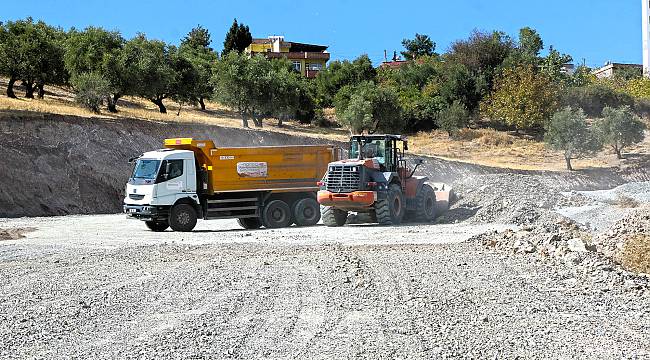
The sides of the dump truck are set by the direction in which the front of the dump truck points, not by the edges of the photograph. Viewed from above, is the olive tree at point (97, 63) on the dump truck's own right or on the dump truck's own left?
on the dump truck's own right

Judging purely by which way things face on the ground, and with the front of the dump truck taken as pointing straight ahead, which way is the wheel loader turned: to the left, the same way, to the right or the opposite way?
the opposite way

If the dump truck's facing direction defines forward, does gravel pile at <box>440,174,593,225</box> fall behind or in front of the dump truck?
behind

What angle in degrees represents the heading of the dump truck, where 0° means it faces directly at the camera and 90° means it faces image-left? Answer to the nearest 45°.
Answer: approximately 45°

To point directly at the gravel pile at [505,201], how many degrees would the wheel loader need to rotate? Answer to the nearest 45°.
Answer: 0° — it already faces it

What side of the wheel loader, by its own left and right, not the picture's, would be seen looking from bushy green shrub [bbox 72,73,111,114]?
left

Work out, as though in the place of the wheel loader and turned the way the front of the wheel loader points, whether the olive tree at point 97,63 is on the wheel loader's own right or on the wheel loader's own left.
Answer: on the wheel loader's own left

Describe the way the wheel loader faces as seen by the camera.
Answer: facing away from the viewer and to the right of the viewer

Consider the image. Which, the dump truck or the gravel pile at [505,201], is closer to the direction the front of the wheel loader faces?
the gravel pile

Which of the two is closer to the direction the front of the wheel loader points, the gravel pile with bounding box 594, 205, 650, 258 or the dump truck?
the gravel pile

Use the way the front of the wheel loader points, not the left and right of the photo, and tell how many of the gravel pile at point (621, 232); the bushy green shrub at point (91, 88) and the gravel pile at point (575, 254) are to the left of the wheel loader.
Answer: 1
